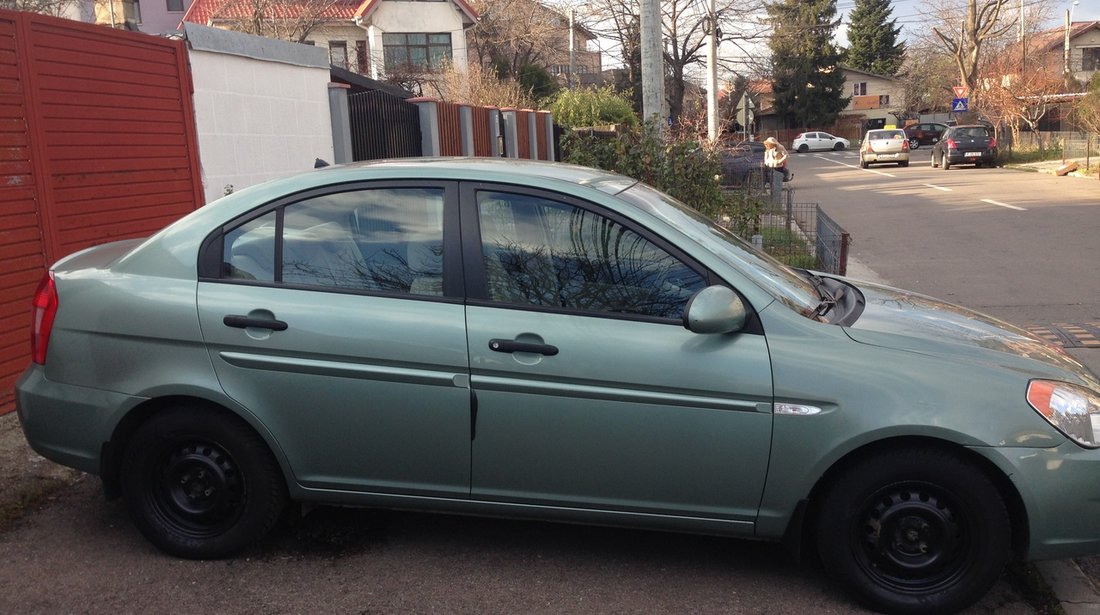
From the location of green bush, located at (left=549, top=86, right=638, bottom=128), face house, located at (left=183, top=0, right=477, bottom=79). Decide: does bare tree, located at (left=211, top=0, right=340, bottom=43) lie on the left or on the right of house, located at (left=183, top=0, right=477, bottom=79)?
left

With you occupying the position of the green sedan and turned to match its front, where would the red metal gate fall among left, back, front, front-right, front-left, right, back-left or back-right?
back-left

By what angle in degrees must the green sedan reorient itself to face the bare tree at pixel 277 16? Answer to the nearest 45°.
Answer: approximately 90° to its left

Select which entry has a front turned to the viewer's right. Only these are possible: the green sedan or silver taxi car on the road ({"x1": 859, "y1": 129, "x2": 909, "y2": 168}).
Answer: the green sedan

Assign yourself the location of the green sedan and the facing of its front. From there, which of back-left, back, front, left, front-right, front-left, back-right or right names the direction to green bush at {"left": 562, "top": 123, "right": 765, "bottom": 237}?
left

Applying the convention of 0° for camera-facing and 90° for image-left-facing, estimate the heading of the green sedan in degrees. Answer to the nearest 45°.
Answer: approximately 270°

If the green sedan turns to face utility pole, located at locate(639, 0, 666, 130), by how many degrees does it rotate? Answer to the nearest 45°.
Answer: approximately 90° to its left
